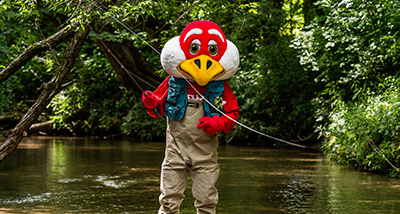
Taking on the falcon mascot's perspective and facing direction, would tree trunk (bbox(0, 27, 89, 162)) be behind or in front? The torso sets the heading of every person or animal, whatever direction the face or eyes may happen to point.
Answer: behind

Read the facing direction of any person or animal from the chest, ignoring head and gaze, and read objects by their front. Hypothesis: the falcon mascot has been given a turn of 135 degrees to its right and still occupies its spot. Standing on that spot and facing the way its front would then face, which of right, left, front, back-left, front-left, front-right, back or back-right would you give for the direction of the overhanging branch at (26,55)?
front

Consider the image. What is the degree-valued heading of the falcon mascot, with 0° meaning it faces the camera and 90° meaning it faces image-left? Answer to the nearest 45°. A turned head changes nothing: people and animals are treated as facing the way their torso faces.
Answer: approximately 0°

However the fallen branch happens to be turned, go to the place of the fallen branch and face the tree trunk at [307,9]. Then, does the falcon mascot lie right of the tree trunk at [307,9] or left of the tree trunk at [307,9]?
right

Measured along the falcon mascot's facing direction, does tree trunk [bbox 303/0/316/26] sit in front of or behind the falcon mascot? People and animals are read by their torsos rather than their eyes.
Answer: behind

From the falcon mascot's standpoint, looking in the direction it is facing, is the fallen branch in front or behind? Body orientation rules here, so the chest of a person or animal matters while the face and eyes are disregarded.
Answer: behind
